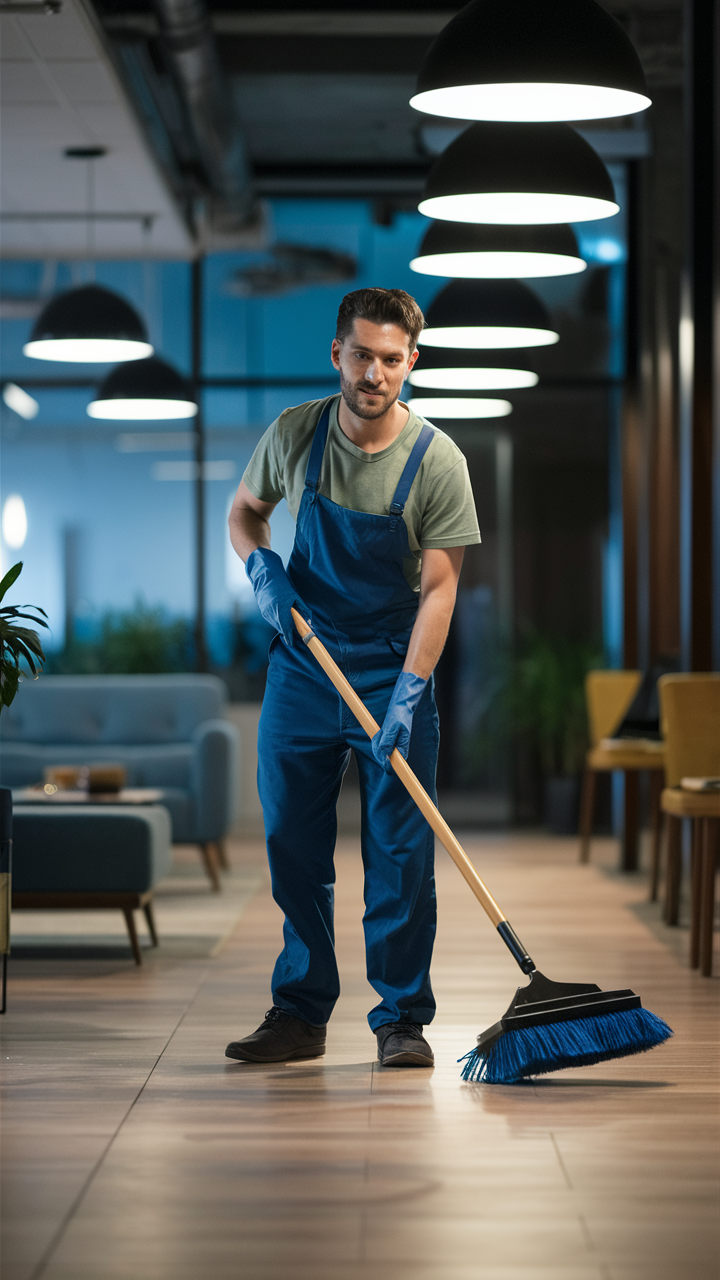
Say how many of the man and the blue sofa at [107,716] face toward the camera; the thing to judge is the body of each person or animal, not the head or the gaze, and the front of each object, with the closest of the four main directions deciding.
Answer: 2

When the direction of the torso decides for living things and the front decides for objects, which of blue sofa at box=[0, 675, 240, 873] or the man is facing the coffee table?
the blue sofa

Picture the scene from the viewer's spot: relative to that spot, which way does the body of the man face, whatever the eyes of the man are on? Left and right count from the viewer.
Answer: facing the viewer

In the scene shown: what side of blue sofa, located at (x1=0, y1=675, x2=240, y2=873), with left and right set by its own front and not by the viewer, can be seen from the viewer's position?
front

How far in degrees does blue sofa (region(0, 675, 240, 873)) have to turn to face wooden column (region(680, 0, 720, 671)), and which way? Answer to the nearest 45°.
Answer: approximately 45° to its left

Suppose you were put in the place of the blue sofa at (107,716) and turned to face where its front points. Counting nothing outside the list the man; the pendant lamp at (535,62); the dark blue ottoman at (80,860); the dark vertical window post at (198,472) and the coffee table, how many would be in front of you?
4
